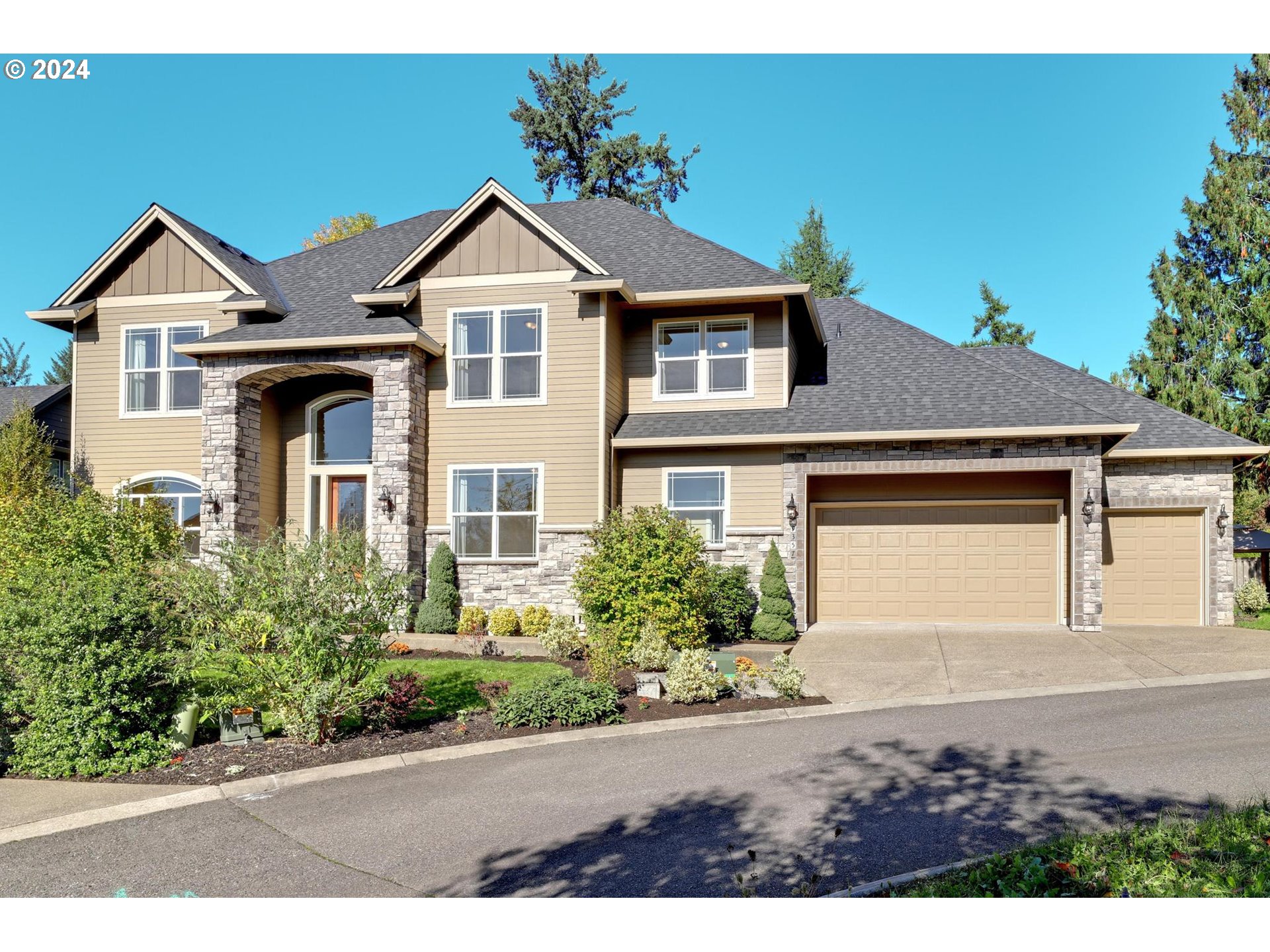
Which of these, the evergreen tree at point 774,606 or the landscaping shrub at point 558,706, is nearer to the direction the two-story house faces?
the landscaping shrub

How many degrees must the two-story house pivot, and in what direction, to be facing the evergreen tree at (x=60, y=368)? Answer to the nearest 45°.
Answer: approximately 135° to its right

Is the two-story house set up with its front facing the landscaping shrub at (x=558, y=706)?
yes

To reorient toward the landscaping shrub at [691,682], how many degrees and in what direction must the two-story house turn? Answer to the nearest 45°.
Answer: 0° — it already faces it

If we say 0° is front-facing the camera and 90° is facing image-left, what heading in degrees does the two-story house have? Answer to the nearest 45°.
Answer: approximately 0°

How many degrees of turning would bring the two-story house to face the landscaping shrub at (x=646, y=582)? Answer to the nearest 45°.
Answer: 0° — it already faces it

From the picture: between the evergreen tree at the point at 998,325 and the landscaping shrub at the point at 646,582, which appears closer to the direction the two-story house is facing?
the landscaping shrub

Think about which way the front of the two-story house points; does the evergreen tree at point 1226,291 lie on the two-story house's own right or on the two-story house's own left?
on the two-story house's own left

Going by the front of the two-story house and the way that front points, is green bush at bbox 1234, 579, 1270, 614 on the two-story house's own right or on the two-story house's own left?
on the two-story house's own left

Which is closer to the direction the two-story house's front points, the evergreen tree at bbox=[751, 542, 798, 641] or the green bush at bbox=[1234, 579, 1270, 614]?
the evergreen tree

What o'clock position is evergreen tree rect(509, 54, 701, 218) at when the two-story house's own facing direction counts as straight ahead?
The evergreen tree is roughly at 6 o'clock from the two-story house.
